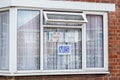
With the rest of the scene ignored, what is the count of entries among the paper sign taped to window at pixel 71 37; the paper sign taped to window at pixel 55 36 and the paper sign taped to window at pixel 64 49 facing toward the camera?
3

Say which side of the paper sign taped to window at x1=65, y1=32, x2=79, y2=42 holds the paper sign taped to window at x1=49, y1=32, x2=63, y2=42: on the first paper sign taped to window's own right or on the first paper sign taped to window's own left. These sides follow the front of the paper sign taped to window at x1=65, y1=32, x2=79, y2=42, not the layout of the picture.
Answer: on the first paper sign taped to window's own right

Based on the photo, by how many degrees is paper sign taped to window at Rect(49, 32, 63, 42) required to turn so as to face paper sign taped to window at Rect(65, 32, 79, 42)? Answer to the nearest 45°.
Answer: approximately 90° to its left

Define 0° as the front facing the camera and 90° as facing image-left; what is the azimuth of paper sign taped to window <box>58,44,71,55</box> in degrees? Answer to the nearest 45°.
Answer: approximately 0°
